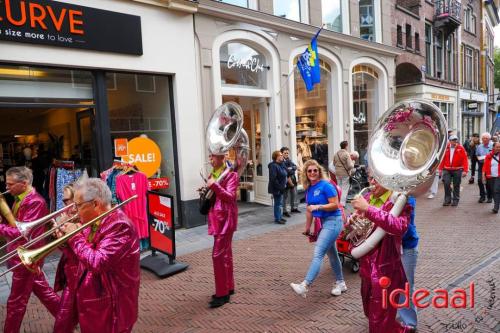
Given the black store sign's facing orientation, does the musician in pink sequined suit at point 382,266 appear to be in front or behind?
in front

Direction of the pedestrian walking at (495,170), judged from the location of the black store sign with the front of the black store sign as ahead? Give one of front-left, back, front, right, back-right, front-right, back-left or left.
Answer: front-left

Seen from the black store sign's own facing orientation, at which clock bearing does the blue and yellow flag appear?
The blue and yellow flag is roughly at 10 o'clock from the black store sign.

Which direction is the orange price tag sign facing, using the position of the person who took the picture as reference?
facing the viewer

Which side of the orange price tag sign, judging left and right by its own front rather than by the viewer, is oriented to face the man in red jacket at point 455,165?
left

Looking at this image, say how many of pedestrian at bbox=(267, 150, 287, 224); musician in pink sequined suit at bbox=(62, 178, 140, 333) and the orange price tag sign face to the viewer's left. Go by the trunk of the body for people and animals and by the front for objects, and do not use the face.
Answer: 1

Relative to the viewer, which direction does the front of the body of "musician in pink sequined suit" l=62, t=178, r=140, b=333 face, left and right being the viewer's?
facing to the left of the viewer

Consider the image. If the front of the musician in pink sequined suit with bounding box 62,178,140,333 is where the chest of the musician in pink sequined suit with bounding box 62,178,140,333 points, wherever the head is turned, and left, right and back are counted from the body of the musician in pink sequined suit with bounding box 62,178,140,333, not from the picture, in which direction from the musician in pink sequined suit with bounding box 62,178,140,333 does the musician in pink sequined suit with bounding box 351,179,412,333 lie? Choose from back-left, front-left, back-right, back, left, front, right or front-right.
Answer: back

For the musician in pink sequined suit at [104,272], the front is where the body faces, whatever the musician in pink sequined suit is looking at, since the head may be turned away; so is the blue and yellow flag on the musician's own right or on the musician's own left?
on the musician's own right

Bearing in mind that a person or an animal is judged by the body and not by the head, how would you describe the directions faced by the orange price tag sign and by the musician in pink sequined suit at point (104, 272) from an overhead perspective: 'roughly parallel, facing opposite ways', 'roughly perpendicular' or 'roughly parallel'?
roughly perpendicular
